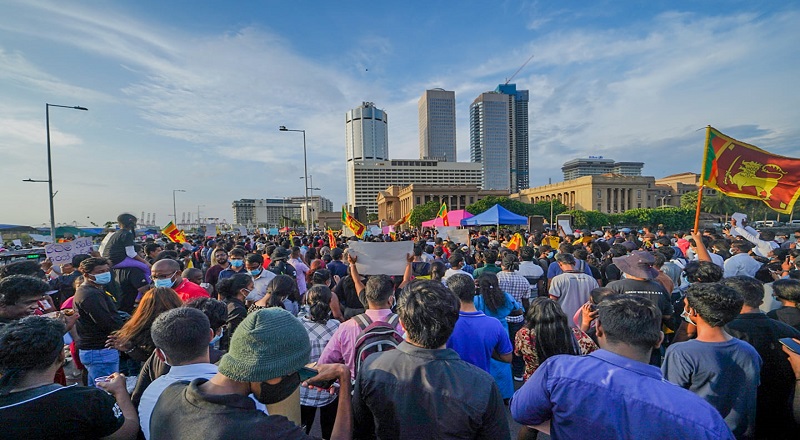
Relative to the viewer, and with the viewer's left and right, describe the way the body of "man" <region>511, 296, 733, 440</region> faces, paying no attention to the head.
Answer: facing away from the viewer

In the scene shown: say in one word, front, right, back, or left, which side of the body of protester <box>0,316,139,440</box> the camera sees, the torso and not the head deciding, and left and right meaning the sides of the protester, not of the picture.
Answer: back

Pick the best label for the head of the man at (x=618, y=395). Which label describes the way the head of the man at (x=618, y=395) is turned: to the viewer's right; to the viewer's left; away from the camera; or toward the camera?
away from the camera

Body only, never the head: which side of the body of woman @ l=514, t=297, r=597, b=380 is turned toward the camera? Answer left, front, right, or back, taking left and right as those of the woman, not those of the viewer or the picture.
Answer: back

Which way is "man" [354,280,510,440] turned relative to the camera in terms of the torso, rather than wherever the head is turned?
away from the camera

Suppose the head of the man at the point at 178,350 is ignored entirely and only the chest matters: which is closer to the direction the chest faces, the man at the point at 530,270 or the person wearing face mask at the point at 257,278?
the person wearing face mask

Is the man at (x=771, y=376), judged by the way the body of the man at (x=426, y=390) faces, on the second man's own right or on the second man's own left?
on the second man's own right

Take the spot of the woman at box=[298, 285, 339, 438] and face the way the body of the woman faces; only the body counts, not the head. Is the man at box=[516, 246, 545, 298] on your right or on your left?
on your right

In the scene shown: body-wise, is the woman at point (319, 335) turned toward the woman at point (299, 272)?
yes

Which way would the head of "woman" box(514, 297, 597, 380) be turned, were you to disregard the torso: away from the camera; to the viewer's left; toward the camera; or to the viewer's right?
away from the camera

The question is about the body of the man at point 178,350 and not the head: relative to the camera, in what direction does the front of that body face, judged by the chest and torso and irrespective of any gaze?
away from the camera
